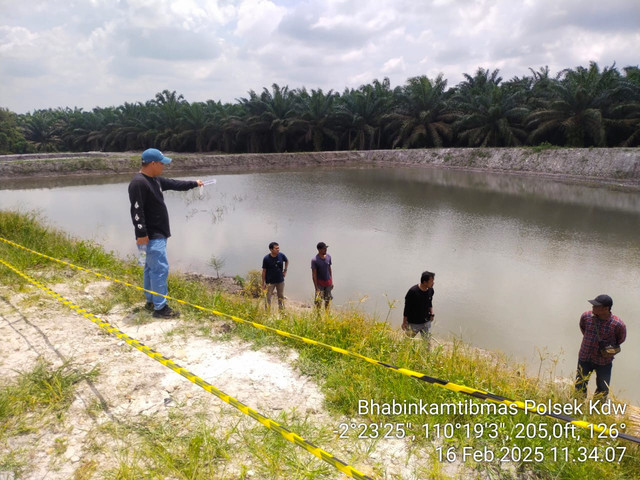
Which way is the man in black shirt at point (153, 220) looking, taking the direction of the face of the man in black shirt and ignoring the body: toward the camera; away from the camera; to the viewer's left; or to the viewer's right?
to the viewer's right

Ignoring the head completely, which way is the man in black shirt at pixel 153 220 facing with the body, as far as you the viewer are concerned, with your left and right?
facing to the right of the viewer

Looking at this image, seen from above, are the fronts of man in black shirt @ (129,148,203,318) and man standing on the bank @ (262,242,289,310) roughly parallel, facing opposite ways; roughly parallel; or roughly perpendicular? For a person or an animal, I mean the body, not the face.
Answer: roughly perpendicular

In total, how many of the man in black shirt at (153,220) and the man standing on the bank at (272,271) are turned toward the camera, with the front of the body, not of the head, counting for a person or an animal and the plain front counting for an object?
1

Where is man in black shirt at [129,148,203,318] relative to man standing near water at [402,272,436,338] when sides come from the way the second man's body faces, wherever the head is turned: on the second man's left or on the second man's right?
on the second man's right

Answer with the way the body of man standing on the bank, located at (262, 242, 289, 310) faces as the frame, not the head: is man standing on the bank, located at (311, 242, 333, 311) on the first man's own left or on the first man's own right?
on the first man's own left
